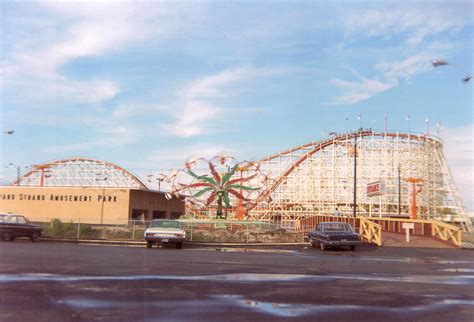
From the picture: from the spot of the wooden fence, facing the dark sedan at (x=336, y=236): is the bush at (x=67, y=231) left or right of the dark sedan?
right

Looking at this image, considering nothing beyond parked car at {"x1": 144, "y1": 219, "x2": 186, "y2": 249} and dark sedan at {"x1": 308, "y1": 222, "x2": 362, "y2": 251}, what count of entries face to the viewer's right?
0
